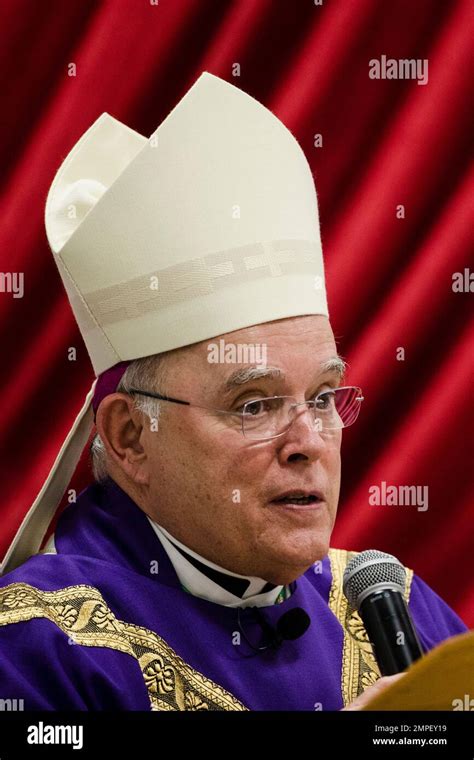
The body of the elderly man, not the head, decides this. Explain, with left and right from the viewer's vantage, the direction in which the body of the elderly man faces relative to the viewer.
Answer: facing the viewer and to the right of the viewer
